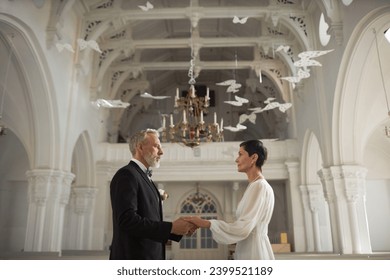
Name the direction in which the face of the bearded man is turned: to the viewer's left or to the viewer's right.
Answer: to the viewer's right

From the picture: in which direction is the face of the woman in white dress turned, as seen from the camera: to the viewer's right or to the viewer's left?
to the viewer's left

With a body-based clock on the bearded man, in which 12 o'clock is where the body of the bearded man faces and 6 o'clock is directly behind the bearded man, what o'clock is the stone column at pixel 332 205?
The stone column is roughly at 10 o'clock from the bearded man.

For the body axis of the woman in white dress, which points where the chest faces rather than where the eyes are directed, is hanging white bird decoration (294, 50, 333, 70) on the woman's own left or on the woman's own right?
on the woman's own right

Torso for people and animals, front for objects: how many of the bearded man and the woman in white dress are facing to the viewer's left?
1

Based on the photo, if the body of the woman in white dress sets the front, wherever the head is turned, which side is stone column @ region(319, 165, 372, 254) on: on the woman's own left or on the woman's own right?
on the woman's own right

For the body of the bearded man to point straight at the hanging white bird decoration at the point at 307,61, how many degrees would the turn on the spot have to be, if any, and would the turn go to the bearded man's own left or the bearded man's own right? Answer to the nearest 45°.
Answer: approximately 45° to the bearded man's own left

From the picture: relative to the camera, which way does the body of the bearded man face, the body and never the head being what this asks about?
to the viewer's right

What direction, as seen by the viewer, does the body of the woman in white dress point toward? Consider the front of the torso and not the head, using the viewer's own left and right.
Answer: facing to the left of the viewer

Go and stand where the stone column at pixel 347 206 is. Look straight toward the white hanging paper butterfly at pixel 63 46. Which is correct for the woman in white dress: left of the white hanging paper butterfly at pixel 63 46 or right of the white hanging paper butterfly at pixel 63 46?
left

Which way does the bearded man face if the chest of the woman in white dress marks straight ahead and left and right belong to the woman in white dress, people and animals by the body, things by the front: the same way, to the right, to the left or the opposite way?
the opposite way
